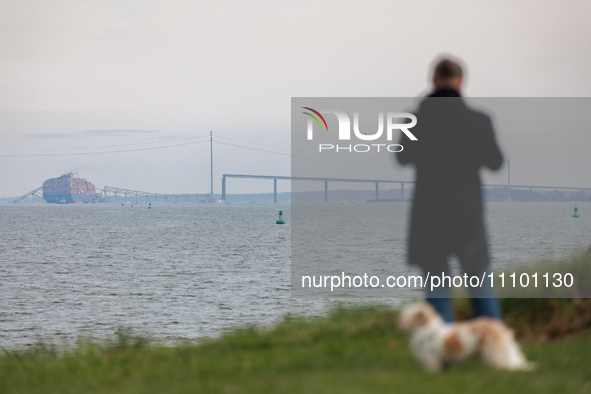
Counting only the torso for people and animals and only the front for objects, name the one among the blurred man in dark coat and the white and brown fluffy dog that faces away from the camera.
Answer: the blurred man in dark coat

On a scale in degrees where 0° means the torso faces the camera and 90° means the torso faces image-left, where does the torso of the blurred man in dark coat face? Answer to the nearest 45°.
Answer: approximately 180°

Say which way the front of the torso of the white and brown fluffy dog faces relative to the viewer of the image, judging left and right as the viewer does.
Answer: facing to the left of the viewer

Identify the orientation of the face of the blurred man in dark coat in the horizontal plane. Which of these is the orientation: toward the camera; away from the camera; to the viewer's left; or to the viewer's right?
away from the camera

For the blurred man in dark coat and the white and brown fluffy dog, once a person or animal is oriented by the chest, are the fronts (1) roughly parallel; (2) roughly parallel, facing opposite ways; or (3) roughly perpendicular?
roughly perpendicular

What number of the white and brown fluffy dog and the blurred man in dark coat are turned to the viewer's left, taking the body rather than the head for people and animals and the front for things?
1
